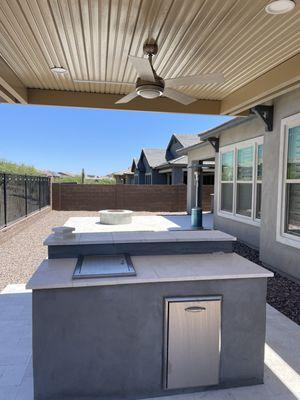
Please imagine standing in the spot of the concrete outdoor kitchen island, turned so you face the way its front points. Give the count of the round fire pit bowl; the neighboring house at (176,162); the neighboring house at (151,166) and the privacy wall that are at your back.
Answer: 4

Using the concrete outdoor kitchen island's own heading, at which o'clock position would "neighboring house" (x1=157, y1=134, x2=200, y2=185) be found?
The neighboring house is roughly at 6 o'clock from the concrete outdoor kitchen island.

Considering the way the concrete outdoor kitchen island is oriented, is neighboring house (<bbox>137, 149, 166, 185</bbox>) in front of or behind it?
behind

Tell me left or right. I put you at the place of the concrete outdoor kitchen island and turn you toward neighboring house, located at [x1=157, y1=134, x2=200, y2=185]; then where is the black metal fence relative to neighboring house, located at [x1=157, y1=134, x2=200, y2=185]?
left

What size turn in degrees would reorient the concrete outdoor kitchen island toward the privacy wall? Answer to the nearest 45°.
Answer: approximately 180°

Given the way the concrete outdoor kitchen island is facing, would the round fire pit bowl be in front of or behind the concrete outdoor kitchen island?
behind

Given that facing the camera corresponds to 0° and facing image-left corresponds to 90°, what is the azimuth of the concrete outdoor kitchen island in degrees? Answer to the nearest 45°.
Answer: approximately 0°
